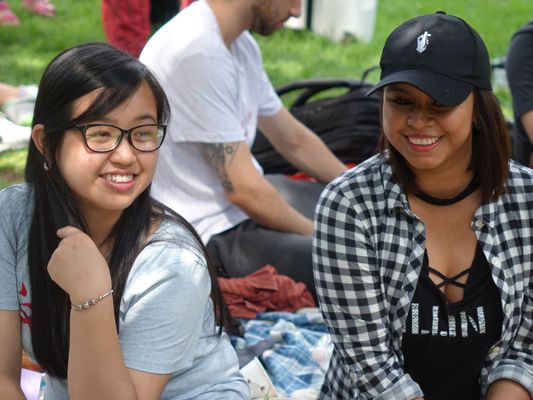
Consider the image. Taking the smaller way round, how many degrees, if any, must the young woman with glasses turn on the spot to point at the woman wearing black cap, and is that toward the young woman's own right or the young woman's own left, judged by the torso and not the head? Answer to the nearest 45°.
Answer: approximately 135° to the young woman's own left

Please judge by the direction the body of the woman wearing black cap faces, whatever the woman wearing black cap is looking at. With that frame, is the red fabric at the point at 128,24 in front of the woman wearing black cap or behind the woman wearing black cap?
behind

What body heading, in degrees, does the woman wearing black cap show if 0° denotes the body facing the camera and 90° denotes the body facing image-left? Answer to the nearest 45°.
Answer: approximately 0°

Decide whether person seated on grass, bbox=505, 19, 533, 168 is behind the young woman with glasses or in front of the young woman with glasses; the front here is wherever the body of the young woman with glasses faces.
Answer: behind

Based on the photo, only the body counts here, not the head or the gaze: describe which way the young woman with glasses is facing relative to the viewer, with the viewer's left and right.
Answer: facing the viewer and to the left of the viewer

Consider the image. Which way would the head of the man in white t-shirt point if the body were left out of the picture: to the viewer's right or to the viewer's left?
to the viewer's right

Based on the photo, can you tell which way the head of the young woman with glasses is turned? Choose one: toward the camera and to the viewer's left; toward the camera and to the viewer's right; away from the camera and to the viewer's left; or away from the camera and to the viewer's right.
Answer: toward the camera and to the viewer's right

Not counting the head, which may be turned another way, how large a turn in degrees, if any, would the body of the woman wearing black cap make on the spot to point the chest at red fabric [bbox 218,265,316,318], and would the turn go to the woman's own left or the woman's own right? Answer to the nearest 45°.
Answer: approximately 135° to the woman's own right

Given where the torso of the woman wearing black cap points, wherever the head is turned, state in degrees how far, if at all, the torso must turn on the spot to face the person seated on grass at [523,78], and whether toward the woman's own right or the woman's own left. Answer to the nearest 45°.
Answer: approximately 180°

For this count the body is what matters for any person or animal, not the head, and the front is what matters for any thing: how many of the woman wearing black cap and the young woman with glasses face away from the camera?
0
